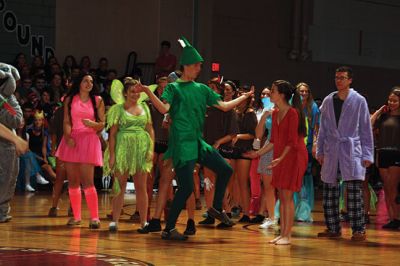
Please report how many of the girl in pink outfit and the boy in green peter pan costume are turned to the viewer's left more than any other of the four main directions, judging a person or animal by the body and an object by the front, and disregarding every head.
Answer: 0

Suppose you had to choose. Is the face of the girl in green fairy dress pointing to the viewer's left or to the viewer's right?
to the viewer's right

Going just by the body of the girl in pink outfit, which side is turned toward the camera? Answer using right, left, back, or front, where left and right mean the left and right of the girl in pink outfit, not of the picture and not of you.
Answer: front

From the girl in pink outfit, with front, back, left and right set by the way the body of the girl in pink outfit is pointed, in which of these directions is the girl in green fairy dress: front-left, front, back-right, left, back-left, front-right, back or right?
front-left

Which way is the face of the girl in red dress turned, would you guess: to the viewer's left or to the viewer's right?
to the viewer's left

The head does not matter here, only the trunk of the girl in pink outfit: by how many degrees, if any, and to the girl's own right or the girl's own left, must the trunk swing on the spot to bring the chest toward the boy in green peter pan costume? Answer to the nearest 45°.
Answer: approximately 45° to the girl's own left

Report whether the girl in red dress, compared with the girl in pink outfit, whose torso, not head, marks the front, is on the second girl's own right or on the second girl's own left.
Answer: on the second girl's own left
